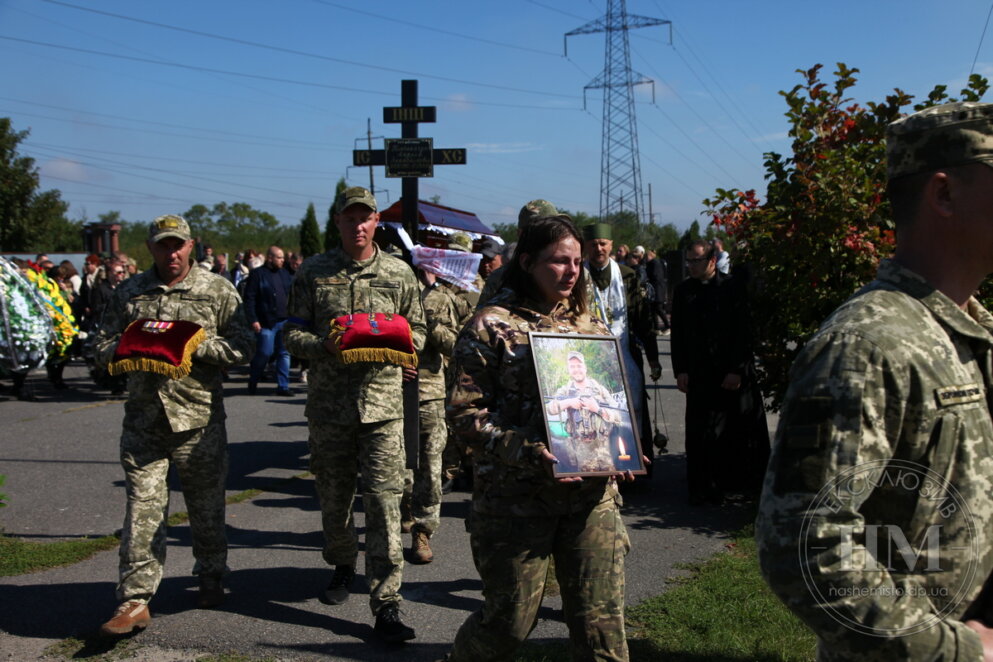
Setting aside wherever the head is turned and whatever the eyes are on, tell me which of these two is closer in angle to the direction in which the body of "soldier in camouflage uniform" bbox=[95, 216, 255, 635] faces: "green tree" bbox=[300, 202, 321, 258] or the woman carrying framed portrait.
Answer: the woman carrying framed portrait

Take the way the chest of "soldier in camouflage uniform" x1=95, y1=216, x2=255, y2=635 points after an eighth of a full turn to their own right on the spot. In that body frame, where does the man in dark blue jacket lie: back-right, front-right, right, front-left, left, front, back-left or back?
back-right

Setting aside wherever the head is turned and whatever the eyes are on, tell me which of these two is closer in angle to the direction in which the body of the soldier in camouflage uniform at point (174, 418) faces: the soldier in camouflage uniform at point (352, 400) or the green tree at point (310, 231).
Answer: the soldier in camouflage uniform

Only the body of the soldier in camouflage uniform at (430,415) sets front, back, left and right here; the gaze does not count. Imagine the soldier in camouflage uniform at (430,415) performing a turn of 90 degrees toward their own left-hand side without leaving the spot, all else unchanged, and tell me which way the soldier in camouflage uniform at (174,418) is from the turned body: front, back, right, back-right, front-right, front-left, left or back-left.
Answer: back-right

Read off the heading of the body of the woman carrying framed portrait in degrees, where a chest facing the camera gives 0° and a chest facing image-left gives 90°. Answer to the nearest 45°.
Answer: approximately 315°

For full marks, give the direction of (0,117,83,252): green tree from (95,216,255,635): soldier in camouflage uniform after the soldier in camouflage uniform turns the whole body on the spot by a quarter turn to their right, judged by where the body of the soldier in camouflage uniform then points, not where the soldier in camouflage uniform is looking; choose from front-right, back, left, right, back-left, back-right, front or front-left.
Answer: right

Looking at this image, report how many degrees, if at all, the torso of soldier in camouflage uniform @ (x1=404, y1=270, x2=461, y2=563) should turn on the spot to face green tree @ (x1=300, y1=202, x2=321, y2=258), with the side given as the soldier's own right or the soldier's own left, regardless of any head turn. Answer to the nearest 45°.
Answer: approximately 180°

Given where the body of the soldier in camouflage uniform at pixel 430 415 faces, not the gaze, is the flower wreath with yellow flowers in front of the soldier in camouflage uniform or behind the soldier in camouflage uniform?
behind

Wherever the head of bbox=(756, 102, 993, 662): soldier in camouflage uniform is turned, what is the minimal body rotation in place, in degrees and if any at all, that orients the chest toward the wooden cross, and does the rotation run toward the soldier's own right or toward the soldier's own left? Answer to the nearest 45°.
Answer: approximately 180°

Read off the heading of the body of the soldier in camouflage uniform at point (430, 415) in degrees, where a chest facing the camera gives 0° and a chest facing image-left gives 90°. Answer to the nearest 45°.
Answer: approximately 0°
